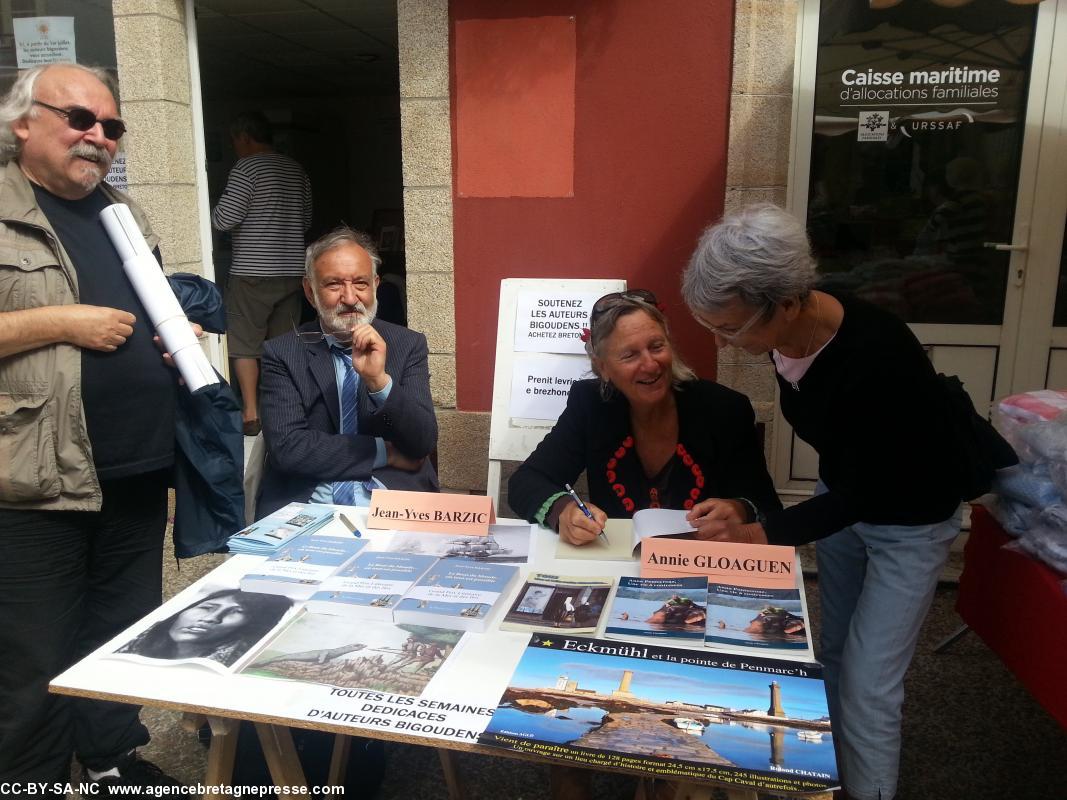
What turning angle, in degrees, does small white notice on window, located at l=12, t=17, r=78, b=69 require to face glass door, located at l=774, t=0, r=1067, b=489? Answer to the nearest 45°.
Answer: approximately 45° to its left

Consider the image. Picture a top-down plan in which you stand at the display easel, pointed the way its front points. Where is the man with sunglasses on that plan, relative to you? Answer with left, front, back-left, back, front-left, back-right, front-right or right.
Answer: front-right

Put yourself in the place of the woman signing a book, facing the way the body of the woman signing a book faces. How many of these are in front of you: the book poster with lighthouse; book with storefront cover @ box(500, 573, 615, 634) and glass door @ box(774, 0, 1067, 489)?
2

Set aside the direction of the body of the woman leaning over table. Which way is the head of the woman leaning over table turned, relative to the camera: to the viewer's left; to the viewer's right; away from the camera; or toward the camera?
to the viewer's left

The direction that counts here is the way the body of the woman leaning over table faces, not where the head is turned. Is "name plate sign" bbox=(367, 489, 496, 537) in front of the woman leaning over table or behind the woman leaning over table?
in front

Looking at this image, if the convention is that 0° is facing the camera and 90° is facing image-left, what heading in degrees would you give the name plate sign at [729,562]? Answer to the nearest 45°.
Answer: approximately 0°

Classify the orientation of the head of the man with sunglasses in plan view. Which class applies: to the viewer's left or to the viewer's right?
to the viewer's right

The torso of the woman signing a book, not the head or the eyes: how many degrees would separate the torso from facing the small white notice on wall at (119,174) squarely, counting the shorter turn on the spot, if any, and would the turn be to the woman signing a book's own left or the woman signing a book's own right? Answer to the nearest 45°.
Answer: approximately 135° to the woman signing a book's own right
